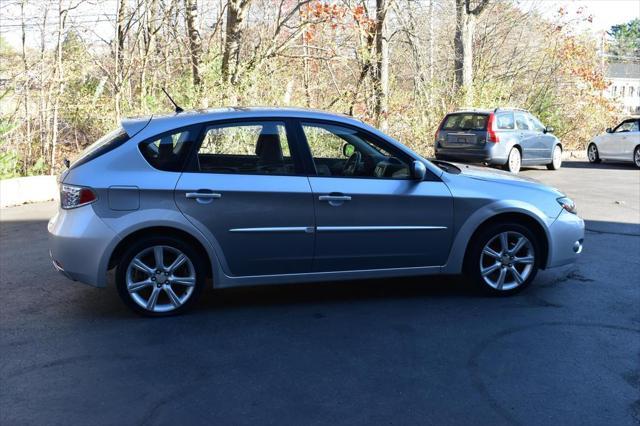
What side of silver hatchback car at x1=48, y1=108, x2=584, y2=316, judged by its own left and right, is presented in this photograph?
right

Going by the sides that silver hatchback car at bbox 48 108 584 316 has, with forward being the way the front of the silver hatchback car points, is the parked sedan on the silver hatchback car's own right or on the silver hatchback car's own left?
on the silver hatchback car's own left

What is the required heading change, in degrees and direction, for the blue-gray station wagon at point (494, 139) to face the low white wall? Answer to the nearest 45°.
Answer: approximately 180°

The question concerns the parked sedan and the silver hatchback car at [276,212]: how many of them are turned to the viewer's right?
1

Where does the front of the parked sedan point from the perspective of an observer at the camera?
facing away from the viewer and to the left of the viewer

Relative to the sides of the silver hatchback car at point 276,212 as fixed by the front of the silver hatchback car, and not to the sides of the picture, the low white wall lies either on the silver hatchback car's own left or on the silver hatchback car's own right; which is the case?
on the silver hatchback car's own left

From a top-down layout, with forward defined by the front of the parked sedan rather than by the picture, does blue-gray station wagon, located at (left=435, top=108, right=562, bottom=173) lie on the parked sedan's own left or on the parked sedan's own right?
on the parked sedan's own left

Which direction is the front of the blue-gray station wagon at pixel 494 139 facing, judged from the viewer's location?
facing away from the viewer and to the right of the viewer

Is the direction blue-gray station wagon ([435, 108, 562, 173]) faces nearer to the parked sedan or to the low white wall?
the parked sedan
